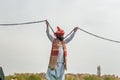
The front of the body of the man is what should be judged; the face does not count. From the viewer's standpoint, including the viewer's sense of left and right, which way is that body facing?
facing the viewer and to the right of the viewer
